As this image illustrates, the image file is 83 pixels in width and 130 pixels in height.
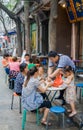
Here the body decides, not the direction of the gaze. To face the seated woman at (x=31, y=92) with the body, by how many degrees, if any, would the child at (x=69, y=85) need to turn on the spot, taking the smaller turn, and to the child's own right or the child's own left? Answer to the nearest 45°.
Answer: approximately 45° to the child's own left

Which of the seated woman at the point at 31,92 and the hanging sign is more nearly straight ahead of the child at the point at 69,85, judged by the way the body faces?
the seated woman

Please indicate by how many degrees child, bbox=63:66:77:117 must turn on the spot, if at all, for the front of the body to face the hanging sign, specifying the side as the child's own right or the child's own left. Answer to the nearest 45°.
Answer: approximately 90° to the child's own right

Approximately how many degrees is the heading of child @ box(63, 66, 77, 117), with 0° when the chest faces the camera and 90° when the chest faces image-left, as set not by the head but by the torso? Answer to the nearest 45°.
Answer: approximately 90°
